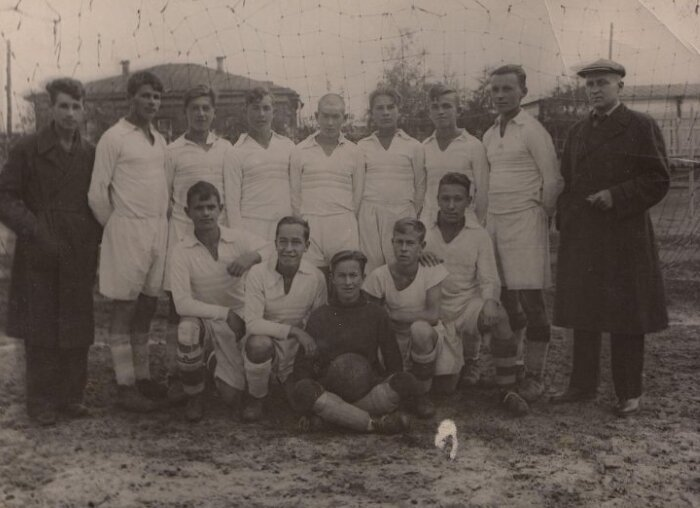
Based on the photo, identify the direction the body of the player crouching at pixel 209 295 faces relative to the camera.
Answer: toward the camera

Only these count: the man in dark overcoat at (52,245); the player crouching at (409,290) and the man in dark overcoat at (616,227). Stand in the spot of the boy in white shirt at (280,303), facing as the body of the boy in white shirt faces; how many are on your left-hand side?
2

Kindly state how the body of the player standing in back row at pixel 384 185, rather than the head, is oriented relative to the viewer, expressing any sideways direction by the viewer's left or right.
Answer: facing the viewer

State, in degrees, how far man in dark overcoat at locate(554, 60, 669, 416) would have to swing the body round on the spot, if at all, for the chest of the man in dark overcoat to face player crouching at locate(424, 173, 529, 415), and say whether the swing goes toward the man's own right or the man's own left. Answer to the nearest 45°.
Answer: approximately 45° to the man's own right

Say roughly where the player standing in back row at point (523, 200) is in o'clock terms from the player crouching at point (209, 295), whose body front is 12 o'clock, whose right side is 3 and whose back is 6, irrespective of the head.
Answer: The player standing in back row is roughly at 9 o'clock from the player crouching.
